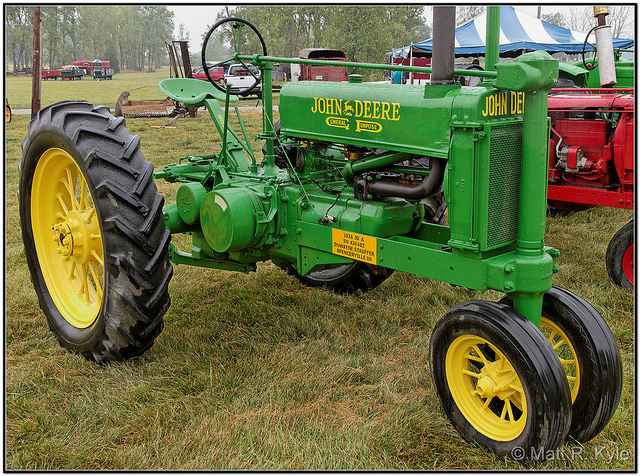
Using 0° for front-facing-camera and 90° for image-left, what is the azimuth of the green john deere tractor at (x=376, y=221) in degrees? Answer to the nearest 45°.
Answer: approximately 315°

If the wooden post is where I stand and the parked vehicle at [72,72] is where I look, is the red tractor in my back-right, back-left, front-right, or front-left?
back-right

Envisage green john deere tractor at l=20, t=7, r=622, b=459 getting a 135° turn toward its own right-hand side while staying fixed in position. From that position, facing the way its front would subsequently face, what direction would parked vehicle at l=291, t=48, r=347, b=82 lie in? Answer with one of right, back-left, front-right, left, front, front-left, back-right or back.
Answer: right

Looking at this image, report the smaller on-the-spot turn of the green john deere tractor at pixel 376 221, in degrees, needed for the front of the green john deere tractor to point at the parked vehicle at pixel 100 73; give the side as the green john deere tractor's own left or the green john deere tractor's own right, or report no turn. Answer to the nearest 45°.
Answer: approximately 135° to the green john deere tractor's own left
